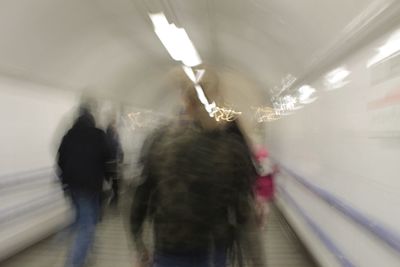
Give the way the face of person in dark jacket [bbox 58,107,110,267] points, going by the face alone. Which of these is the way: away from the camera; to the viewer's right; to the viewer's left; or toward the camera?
away from the camera

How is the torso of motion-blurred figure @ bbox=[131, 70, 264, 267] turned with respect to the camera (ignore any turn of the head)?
away from the camera

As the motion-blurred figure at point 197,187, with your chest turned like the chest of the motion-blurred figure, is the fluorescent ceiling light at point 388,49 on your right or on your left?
on your right

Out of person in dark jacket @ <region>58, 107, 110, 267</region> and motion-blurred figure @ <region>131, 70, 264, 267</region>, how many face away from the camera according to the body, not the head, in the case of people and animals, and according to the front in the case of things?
2

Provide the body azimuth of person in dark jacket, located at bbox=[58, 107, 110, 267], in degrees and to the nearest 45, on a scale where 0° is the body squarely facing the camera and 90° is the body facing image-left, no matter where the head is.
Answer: approximately 180°

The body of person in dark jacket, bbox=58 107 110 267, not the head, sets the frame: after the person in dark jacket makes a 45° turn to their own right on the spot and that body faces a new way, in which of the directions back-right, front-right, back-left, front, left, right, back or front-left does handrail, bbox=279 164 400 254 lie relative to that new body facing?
right
